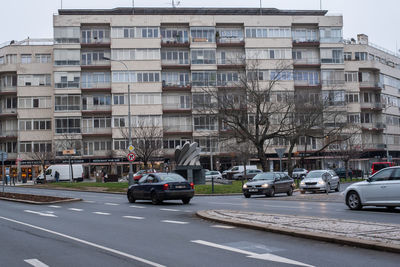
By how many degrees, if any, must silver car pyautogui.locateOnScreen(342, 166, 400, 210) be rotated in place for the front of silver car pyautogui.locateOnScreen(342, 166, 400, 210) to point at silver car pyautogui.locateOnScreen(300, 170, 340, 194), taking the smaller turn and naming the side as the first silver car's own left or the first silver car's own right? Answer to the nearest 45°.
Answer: approximately 90° to the first silver car's own right

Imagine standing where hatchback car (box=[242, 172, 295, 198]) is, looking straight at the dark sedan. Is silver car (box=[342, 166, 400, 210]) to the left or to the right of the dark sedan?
left

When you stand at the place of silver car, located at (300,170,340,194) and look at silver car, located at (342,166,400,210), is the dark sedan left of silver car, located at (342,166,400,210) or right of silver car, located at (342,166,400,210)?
right

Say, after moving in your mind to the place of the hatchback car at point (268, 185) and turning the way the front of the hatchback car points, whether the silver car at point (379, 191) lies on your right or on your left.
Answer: on your left

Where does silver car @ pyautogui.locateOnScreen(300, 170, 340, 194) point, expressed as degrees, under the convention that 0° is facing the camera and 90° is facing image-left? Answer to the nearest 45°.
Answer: approximately 45°

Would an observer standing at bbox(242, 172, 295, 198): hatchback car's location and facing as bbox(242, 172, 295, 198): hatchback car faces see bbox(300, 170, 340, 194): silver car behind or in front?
behind

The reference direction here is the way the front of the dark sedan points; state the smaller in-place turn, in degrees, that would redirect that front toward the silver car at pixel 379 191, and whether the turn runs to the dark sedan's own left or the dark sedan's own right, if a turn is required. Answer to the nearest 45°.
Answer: approximately 180°

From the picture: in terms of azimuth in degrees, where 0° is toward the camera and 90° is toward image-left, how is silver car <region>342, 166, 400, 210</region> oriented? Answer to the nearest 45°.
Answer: approximately 90°

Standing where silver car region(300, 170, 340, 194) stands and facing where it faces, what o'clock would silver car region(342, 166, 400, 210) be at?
silver car region(342, 166, 400, 210) is roughly at 10 o'clock from silver car region(300, 170, 340, 194).
